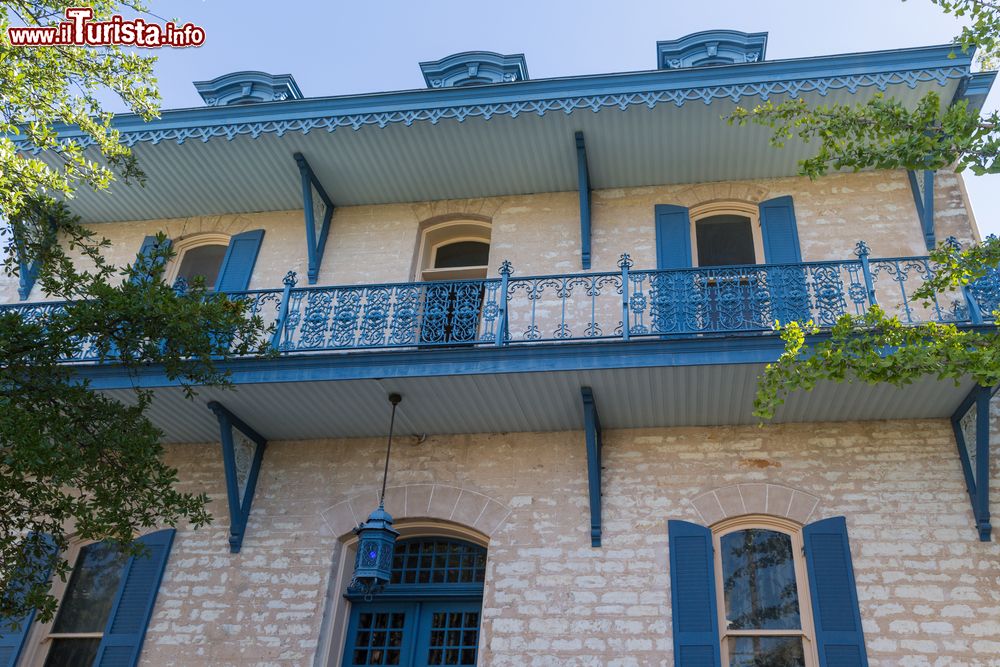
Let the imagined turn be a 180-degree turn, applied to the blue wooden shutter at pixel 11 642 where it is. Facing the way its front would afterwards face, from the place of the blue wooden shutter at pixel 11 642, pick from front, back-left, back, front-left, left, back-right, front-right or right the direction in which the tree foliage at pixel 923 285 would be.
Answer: back-right

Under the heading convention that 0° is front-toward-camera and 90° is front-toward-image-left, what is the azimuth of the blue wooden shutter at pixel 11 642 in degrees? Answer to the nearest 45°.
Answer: approximately 0°

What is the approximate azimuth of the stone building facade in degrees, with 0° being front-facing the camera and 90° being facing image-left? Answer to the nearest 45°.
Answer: approximately 0°

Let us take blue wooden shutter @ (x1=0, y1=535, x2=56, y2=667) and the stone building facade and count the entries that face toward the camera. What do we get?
2

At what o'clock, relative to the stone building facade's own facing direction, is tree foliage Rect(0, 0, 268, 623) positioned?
The tree foliage is roughly at 2 o'clock from the stone building facade.

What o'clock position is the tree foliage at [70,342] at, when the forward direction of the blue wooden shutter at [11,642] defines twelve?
The tree foliage is roughly at 12 o'clock from the blue wooden shutter.
